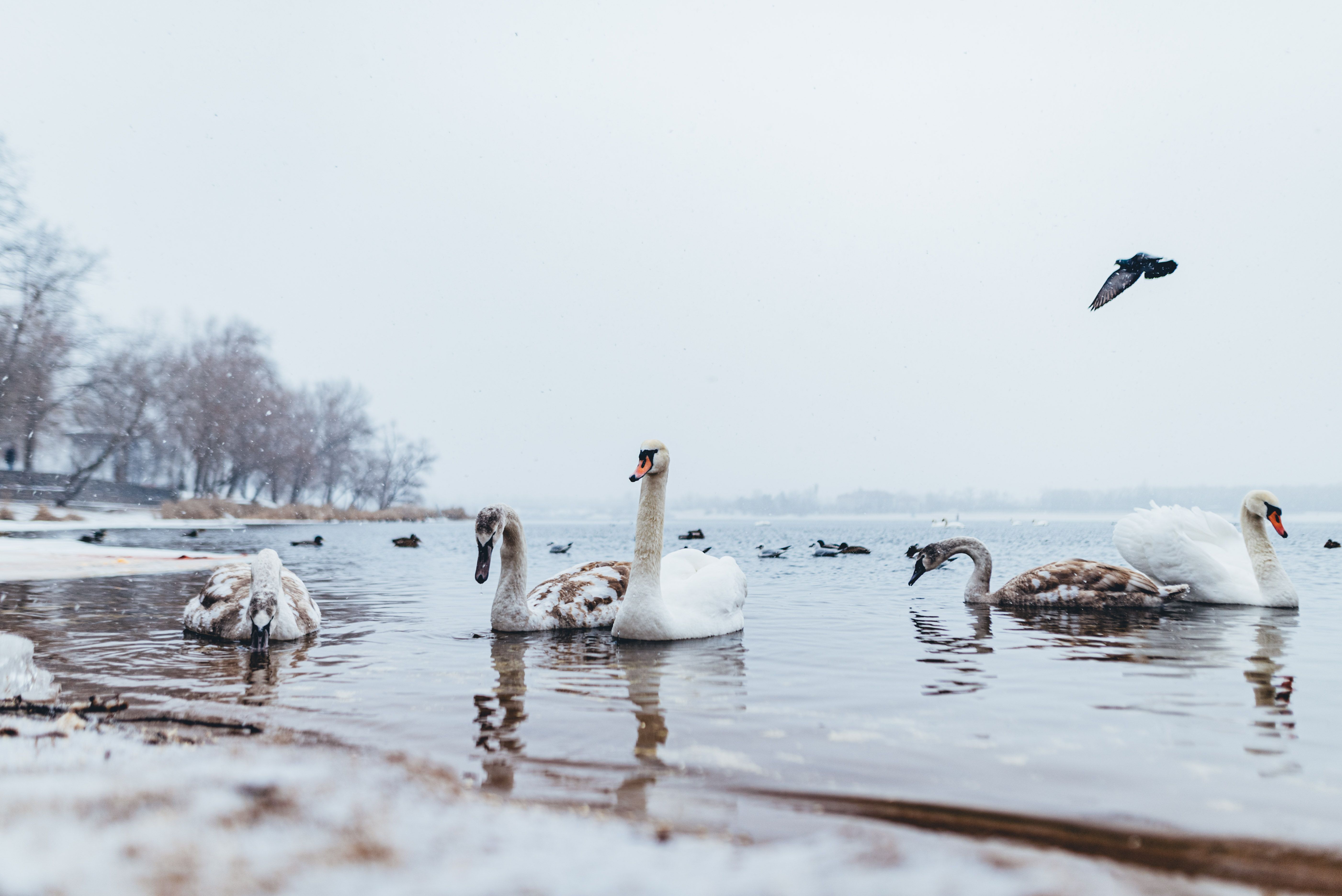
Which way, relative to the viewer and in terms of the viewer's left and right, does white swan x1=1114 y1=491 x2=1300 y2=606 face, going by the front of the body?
facing to the right of the viewer

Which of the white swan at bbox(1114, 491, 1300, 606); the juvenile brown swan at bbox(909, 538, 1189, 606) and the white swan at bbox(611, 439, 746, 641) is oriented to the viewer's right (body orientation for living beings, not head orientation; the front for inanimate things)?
the white swan at bbox(1114, 491, 1300, 606)

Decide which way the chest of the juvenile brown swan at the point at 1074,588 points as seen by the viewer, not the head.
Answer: to the viewer's left

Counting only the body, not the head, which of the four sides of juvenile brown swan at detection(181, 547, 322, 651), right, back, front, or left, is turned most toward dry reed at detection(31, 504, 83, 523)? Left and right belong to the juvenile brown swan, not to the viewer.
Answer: back

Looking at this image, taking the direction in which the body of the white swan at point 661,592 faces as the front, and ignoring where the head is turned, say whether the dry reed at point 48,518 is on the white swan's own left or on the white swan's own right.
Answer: on the white swan's own right

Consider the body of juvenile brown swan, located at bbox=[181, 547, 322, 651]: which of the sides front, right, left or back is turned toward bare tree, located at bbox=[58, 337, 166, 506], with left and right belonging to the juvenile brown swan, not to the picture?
back

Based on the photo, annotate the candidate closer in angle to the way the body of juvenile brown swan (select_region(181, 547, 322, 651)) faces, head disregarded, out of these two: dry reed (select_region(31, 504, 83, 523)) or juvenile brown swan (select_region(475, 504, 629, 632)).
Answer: the juvenile brown swan

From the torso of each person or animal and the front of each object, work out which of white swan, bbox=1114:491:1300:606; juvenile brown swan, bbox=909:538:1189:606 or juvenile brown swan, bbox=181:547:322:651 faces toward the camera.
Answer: juvenile brown swan, bbox=181:547:322:651

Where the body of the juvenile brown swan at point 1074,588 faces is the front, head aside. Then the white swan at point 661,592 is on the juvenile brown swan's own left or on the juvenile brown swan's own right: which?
on the juvenile brown swan's own left

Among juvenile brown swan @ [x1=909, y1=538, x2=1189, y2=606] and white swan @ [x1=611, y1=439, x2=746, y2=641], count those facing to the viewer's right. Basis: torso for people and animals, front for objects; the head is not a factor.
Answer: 0

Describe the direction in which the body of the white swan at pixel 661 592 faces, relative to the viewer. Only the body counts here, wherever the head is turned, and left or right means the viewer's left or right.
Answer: facing the viewer and to the left of the viewer

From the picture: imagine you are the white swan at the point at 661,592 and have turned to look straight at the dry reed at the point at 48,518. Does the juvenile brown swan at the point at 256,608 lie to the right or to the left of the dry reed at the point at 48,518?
left

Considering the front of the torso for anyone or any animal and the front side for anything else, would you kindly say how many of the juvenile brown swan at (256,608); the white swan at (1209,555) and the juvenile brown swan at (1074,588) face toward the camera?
1

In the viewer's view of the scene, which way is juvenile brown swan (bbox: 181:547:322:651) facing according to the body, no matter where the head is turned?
toward the camera
